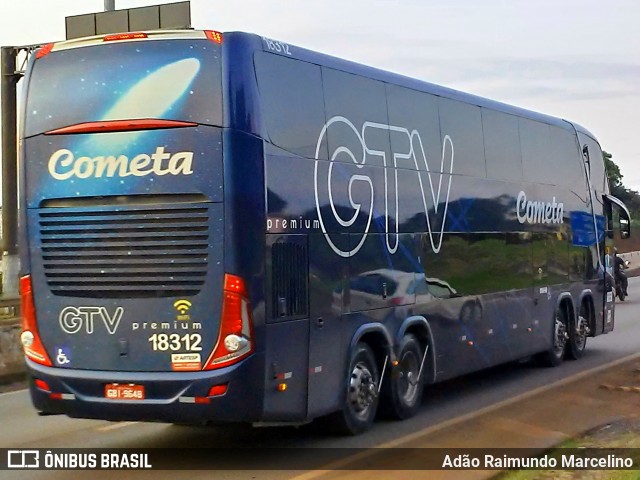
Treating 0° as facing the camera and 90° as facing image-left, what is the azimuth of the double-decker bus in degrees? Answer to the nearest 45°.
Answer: approximately 225°
